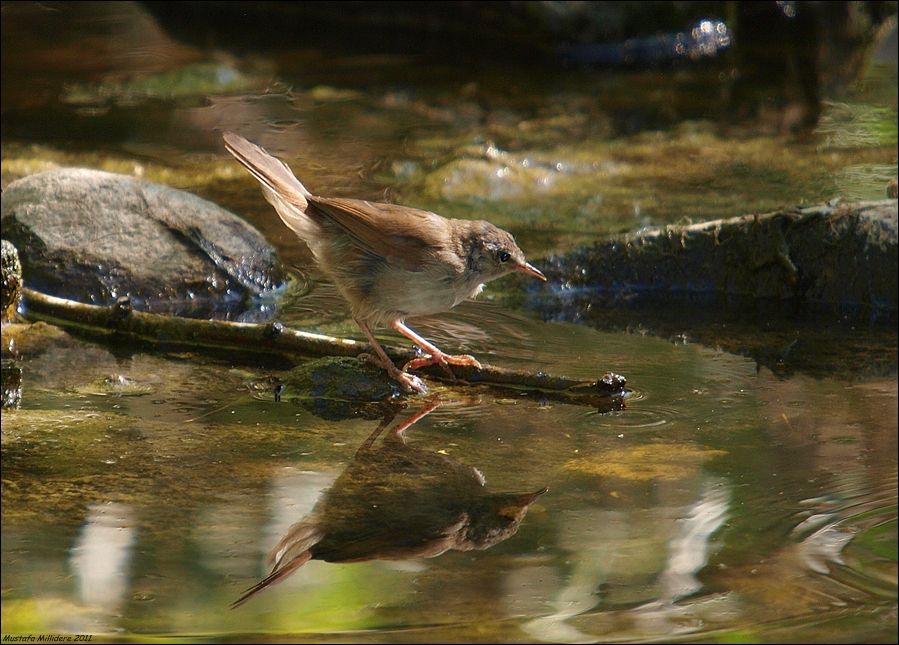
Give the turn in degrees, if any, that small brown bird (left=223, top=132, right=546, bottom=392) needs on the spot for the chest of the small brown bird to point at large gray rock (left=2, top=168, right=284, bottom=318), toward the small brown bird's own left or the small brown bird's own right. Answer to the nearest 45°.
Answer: approximately 135° to the small brown bird's own left

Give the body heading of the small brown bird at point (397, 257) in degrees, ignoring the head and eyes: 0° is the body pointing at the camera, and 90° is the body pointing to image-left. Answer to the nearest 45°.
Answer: approximately 270°

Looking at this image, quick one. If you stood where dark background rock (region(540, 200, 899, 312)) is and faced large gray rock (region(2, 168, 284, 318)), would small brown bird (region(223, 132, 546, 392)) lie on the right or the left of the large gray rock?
left

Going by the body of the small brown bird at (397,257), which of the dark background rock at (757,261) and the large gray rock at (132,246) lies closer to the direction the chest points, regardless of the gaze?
the dark background rock

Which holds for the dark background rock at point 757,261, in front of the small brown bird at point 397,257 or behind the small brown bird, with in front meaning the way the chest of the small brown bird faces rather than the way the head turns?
in front
